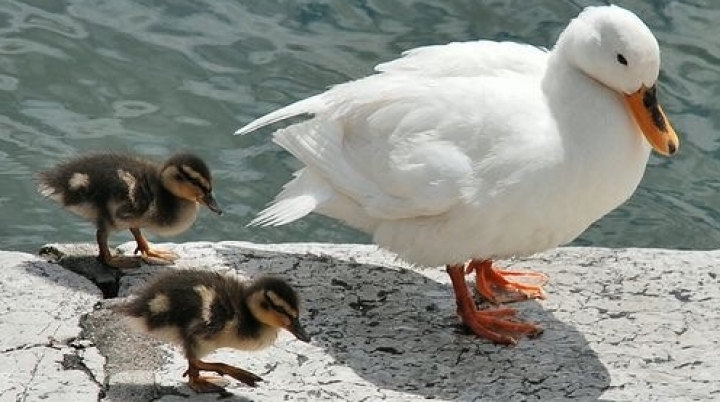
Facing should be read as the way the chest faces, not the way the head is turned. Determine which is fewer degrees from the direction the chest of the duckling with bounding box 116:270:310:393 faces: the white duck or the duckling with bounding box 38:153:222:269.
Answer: the white duck

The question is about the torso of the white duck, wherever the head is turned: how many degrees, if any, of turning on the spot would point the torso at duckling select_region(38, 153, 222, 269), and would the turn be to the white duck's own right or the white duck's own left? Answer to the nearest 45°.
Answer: approximately 180°

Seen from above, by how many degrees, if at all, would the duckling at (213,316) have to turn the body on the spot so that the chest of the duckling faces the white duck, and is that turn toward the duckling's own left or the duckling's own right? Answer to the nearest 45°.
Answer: approximately 45° to the duckling's own left

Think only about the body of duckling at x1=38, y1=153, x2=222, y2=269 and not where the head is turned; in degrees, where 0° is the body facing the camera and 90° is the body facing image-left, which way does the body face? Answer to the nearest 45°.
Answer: approximately 270°

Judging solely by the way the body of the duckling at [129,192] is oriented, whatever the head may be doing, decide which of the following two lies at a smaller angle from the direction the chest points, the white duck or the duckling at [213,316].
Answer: the white duck

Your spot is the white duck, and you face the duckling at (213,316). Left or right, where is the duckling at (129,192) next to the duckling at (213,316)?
right

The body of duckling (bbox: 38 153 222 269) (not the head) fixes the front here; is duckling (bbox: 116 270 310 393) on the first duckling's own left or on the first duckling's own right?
on the first duckling's own right

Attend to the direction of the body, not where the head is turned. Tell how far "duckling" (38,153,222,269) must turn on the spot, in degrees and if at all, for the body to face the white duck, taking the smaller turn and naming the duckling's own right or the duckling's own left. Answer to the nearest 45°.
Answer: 0° — it already faces it

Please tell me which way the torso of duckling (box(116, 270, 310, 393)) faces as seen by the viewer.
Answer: to the viewer's right

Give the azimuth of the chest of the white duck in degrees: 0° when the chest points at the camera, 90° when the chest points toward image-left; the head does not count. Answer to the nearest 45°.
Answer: approximately 270°
